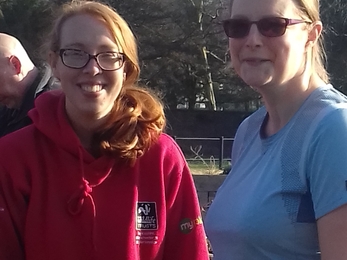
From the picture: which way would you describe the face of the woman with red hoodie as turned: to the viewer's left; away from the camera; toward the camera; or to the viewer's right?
toward the camera

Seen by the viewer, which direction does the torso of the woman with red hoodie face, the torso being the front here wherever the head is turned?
toward the camera

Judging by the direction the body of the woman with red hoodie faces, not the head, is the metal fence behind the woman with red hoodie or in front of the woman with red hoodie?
behind
